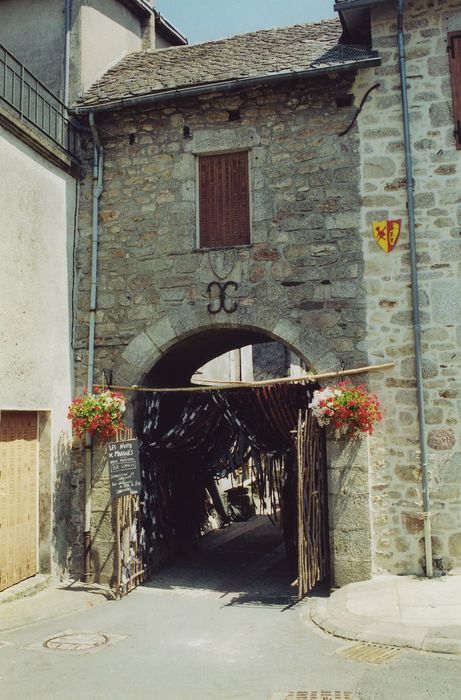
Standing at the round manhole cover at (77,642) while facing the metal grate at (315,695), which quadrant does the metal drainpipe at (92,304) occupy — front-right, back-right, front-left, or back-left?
back-left

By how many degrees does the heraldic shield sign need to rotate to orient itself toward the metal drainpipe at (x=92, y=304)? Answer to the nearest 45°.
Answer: approximately 90° to its right

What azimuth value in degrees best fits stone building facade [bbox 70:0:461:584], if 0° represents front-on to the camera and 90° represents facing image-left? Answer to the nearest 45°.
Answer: approximately 0°

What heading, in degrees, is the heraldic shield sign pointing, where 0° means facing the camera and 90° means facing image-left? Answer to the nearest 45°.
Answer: approximately 0°
